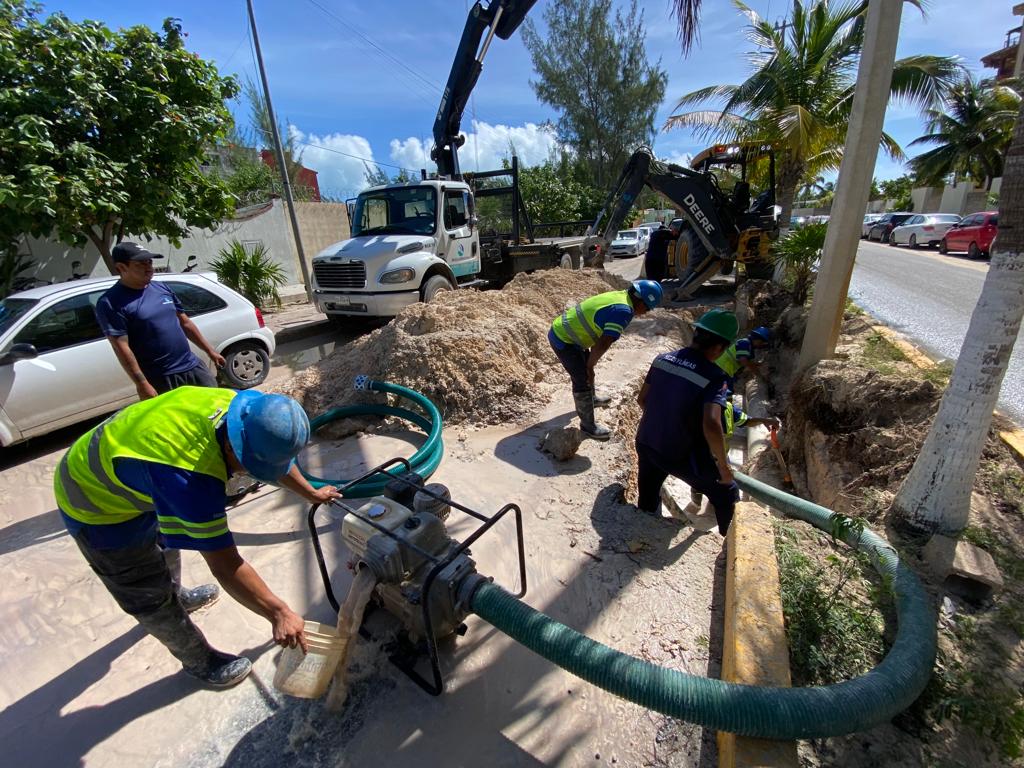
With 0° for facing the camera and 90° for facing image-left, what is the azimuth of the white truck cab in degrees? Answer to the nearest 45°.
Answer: approximately 45°

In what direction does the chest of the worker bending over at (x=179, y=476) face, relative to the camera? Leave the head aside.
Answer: to the viewer's right

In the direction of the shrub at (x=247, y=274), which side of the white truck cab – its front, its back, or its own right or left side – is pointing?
right

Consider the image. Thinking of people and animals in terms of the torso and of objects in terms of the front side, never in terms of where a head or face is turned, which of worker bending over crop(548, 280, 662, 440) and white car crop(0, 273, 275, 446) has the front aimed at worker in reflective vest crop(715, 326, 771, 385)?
the worker bending over

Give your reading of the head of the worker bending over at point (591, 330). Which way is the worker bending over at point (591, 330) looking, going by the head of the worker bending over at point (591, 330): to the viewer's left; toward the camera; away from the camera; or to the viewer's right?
to the viewer's right

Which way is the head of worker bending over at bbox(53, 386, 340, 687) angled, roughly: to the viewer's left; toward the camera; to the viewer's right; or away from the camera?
to the viewer's right

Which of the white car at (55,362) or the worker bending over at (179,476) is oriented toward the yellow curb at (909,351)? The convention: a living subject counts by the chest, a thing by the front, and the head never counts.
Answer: the worker bending over

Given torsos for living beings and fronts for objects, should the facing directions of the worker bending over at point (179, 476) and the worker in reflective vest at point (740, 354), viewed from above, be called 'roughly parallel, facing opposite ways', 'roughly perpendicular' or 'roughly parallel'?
roughly perpendicular

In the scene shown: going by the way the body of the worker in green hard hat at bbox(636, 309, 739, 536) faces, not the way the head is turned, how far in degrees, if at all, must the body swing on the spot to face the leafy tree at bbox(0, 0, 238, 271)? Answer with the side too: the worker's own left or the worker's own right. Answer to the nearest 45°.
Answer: approximately 135° to the worker's own left

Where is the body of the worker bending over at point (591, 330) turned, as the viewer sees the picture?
to the viewer's right

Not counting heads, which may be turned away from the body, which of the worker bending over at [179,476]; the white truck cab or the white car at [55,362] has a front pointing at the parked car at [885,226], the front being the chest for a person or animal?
the worker bending over
